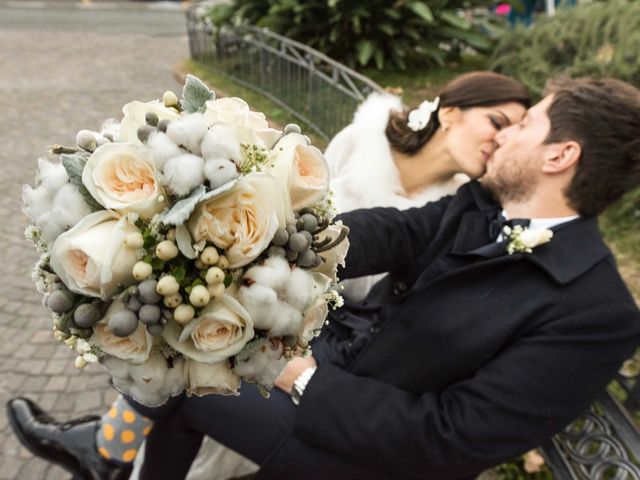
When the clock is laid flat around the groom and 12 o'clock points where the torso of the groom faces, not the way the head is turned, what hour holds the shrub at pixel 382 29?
The shrub is roughly at 3 o'clock from the groom.

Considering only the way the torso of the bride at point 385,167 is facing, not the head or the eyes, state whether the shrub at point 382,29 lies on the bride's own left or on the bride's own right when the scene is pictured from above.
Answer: on the bride's own left

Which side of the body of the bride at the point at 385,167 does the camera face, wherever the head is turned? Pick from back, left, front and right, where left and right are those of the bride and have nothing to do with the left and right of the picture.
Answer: right

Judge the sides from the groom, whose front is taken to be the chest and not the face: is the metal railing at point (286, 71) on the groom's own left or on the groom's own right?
on the groom's own right

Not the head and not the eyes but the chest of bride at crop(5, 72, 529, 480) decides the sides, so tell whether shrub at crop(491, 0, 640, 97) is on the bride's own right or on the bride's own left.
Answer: on the bride's own left

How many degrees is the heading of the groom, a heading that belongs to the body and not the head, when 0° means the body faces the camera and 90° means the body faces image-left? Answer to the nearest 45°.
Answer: approximately 90°

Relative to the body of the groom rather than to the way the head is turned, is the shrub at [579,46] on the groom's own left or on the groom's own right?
on the groom's own right

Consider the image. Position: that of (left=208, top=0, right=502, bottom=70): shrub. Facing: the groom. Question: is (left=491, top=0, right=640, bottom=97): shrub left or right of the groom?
left

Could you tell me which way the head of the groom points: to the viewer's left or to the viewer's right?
to the viewer's left
